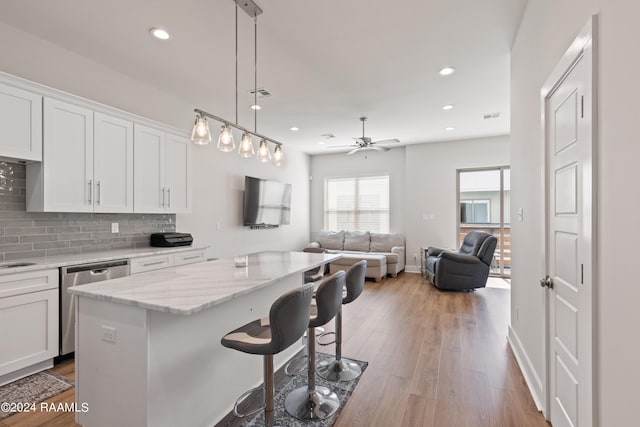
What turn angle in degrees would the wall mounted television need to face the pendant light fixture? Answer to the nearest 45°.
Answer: approximately 45° to its right

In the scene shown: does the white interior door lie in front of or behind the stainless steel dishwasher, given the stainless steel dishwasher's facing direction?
in front

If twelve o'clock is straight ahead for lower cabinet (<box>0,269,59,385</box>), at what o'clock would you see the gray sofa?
The gray sofa is roughly at 10 o'clock from the lower cabinet.

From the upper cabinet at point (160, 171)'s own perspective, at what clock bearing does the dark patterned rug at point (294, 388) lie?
The dark patterned rug is roughly at 1 o'clock from the upper cabinet.

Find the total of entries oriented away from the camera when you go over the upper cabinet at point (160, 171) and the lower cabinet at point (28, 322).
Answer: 0

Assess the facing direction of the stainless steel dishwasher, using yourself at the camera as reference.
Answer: facing the viewer and to the right of the viewer

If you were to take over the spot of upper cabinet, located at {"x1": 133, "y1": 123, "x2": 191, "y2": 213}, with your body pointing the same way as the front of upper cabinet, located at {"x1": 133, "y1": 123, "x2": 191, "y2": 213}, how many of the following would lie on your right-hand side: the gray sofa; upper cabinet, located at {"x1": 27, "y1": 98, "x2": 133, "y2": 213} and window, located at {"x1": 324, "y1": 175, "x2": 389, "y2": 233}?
1

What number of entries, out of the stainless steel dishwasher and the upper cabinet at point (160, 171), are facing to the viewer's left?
0

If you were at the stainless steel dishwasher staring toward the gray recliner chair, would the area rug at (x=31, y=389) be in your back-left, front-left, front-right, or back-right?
back-right
